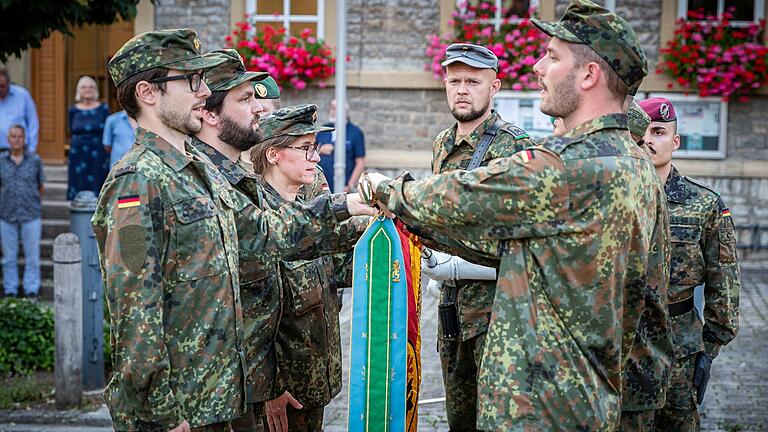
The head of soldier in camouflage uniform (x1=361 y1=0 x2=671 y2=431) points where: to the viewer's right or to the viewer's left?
to the viewer's left

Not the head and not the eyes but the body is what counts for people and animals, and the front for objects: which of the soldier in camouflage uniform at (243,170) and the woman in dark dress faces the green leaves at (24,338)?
the woman in dark dress

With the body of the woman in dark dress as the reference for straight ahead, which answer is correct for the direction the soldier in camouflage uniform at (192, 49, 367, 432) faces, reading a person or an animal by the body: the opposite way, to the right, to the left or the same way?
to the left

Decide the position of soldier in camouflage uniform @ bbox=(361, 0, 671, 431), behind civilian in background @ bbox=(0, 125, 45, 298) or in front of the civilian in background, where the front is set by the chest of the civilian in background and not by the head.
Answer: in front

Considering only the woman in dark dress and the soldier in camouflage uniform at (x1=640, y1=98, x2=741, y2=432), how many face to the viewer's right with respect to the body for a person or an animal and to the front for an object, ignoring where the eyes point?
0

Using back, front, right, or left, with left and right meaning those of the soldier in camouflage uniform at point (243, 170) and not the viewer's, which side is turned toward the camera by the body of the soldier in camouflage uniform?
right

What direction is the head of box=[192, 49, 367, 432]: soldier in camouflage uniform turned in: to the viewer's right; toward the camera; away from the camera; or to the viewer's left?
to the viewer's right

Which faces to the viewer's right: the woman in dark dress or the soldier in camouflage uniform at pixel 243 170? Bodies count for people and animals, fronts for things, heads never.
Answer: the soldier in camouflage uniform

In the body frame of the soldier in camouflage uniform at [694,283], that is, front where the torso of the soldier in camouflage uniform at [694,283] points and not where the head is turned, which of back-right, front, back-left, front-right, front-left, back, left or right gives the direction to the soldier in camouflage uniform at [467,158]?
front-right

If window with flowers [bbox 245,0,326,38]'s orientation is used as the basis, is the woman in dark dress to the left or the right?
on its right

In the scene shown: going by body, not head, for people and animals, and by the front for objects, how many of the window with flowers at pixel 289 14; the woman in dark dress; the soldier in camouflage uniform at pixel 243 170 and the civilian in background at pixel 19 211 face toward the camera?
3

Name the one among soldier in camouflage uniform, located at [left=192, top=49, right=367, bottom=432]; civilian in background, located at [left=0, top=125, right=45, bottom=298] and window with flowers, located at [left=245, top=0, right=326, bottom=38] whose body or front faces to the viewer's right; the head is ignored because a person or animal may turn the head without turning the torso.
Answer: the soldier in camouflage uniform

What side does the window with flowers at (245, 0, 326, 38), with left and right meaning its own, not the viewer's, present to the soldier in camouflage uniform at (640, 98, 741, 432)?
front

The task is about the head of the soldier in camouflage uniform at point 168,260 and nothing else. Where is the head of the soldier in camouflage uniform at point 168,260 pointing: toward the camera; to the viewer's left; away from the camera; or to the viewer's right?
to the viewer's right

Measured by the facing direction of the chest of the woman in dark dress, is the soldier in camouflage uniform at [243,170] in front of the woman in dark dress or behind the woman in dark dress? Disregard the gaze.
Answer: in front

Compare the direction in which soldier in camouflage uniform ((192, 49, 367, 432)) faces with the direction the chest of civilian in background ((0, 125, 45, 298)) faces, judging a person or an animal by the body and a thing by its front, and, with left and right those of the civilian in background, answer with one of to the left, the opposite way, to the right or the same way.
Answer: to the left

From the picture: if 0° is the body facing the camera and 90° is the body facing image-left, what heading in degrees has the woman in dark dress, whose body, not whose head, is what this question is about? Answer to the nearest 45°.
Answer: approximately 0°
